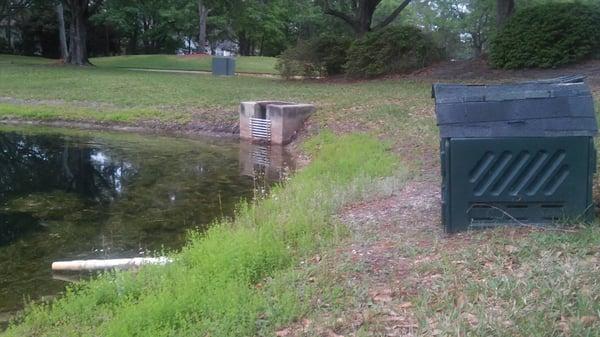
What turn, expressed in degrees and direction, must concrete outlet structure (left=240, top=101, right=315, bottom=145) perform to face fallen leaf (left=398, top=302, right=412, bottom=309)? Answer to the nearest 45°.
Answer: approximately 45° to its left

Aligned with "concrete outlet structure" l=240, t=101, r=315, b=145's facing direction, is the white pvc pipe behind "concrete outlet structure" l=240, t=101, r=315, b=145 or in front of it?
in front

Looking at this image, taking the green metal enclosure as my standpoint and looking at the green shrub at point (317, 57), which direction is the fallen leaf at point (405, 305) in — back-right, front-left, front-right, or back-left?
back-left

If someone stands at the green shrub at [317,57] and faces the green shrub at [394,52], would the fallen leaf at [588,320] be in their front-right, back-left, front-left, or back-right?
front-right

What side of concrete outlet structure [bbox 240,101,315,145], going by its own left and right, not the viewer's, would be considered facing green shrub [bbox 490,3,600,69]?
back

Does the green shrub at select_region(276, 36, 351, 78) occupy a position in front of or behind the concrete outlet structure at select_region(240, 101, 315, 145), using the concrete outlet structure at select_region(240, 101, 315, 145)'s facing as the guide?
behind

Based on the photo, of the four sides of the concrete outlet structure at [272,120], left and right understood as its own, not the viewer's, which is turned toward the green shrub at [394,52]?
back

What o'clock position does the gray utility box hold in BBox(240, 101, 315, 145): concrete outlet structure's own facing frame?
The gray utility box is roughly at 4 o'clock from the concrete outlet structure.

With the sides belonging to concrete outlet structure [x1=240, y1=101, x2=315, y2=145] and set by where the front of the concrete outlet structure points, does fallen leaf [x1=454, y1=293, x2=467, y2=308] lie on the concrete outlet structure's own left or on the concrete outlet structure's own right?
on the concrete outlet structure's own left

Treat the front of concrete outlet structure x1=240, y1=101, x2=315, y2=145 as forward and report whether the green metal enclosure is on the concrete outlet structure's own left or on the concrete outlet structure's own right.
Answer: on the concrete outlet structure's own left

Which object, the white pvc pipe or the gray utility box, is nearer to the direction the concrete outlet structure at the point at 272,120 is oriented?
the white pvc pipe

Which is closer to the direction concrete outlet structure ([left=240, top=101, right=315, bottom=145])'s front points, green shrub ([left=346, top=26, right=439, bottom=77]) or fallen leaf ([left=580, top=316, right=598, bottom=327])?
the fallen leaf

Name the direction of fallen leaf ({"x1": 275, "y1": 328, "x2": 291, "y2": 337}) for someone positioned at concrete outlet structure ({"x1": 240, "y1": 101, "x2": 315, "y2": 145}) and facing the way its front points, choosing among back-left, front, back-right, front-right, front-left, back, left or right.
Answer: front-left
